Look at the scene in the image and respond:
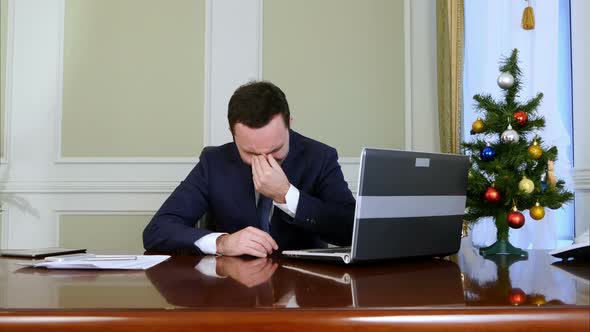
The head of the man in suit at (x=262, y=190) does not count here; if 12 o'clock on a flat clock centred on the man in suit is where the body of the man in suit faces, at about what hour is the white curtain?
The white curtain is roughly at 8 o'clock from the man in suit.

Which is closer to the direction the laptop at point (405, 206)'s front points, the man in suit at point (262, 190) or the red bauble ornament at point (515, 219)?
the man in suit

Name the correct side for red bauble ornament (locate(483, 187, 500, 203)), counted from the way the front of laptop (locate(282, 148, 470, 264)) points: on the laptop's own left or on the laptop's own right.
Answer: on the laptop's own right

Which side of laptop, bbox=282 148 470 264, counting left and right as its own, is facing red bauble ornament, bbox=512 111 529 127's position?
right

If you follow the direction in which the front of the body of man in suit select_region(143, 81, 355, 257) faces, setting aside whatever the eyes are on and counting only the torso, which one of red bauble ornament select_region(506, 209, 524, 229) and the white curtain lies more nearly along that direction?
the red bauble ornament

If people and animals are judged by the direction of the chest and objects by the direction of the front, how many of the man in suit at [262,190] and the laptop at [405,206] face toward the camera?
1

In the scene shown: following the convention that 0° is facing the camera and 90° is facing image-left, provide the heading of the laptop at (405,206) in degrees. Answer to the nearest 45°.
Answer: approximately 135°

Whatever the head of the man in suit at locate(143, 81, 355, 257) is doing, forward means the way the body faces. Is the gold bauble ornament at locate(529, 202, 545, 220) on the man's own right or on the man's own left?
on the man's own left

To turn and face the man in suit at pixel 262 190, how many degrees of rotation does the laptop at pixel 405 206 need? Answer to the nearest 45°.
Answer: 0° — it already faces them

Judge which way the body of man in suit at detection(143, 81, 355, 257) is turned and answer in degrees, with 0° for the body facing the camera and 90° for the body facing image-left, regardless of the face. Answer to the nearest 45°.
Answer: approximately 0°
